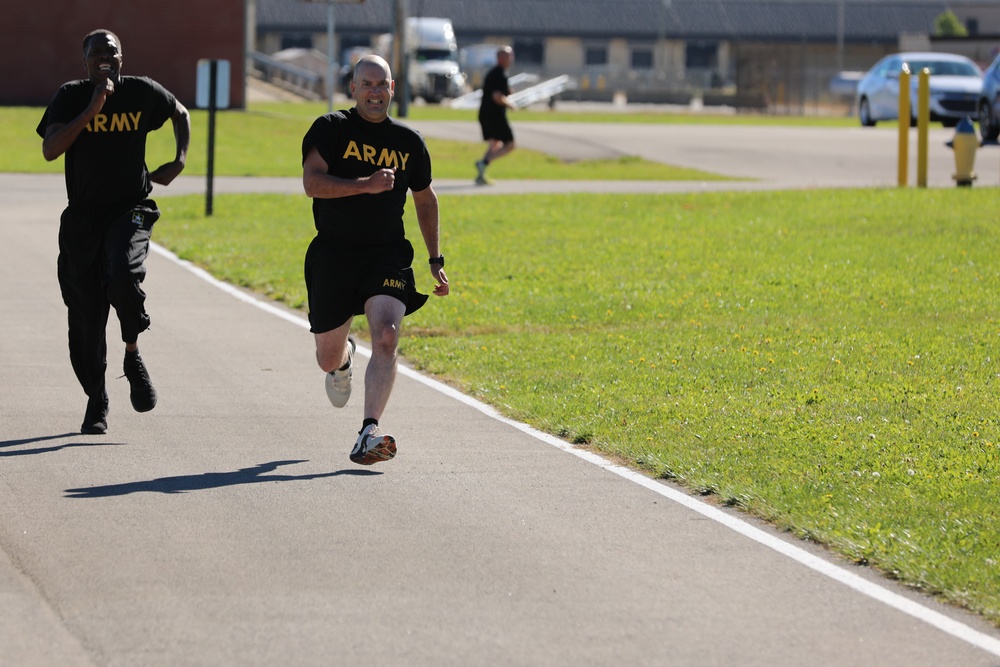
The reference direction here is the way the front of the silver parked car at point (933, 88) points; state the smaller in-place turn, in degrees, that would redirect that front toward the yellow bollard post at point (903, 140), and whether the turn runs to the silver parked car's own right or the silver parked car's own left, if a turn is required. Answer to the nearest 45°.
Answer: approximately 45° to the silver parked car's own right

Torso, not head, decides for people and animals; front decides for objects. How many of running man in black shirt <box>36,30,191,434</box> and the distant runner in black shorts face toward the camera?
1

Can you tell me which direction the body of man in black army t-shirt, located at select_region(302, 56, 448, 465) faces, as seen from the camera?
toward the camera

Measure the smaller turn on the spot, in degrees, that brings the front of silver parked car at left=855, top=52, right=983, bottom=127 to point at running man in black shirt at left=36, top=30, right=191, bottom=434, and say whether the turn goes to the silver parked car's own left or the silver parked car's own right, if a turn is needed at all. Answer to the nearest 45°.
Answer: approximately 45° to the silver parked car's own right

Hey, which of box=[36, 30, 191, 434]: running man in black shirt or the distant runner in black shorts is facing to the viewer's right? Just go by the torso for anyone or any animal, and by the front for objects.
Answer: the distant runner in black shorts

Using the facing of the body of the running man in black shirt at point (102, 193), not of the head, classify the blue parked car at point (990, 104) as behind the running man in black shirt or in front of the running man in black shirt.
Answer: behind

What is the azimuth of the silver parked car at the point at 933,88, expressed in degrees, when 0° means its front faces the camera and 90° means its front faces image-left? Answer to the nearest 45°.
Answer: approximately 315°

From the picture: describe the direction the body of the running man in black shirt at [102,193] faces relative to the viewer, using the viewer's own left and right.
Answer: facing the viewer

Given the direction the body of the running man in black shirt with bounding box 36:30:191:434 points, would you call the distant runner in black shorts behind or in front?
behind

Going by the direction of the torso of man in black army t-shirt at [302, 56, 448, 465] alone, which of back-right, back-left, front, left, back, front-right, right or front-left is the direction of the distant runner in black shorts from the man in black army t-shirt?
back

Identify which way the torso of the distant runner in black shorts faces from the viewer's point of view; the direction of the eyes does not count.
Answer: to the viewer's right
